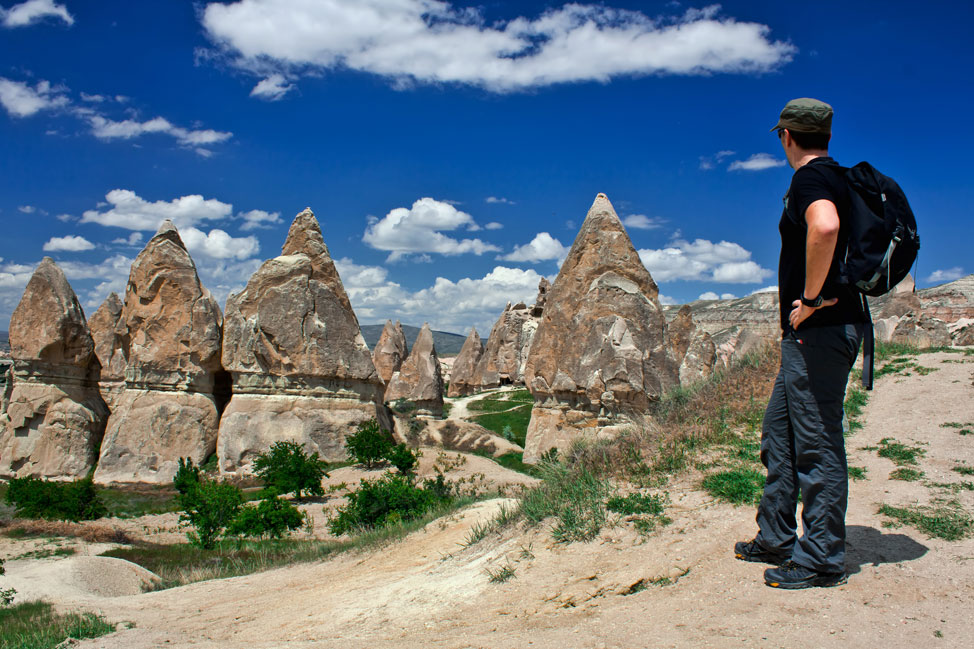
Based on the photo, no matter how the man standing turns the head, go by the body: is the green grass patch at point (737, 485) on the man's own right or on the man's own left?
on the man's own right

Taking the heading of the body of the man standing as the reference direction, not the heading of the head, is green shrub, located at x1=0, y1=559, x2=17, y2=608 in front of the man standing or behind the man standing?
in front

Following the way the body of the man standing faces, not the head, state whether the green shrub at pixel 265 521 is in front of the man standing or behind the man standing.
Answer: in front

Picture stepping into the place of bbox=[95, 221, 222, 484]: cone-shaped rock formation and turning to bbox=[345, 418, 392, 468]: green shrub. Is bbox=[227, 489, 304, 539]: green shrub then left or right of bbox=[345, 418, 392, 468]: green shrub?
right

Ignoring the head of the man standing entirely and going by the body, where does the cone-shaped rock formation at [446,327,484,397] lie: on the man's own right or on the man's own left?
on the man's own right

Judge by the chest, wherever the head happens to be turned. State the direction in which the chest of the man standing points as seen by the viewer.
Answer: to the viewer's left

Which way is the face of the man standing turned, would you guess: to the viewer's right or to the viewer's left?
to the viewer's left

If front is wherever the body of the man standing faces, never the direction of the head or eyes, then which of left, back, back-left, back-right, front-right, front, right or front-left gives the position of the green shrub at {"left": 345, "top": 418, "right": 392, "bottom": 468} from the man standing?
front-right

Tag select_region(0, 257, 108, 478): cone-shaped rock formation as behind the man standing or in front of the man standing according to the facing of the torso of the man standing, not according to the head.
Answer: in front
